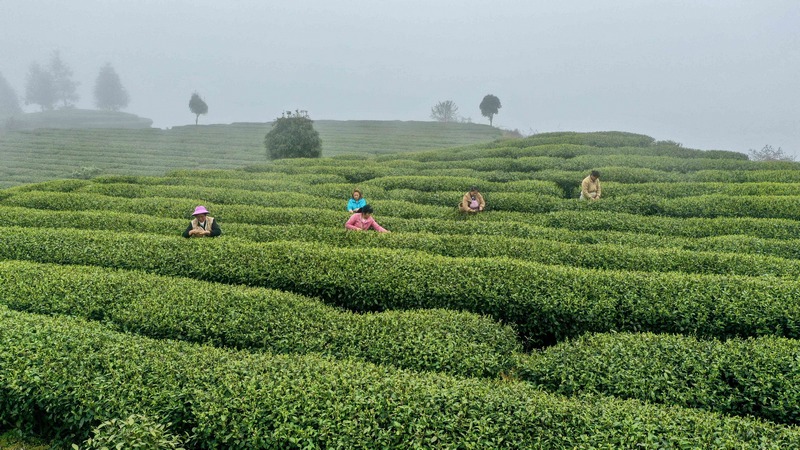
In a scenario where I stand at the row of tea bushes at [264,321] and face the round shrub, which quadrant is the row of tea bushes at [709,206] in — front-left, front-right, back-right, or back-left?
front-right

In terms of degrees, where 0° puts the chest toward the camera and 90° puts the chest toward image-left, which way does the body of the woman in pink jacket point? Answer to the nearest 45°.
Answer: approximately 0°

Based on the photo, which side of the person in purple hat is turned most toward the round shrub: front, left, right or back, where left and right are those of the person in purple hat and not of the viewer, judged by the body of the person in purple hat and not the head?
back

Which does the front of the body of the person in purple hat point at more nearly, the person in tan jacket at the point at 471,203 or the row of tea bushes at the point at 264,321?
the row of tea bushes

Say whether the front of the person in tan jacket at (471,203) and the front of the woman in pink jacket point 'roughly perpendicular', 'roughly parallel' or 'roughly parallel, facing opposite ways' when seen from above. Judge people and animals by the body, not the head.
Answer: roughly parallel

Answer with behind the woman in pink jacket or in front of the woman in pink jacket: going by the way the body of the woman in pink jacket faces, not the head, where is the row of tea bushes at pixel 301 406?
in front

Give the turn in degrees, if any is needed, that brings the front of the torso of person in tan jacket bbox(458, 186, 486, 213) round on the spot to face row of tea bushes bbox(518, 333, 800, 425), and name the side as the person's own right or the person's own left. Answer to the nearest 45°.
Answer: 0° — they already face it

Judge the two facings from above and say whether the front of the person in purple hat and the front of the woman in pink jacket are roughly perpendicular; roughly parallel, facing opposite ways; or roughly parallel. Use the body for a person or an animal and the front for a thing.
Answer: roughly parallel

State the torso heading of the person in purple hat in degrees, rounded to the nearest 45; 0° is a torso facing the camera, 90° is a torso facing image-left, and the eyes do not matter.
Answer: approximately 0°

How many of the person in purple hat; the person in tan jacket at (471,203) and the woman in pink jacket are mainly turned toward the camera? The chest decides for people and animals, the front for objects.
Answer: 3

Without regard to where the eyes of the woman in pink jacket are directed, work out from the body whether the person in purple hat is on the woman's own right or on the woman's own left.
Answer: on the woman's own right

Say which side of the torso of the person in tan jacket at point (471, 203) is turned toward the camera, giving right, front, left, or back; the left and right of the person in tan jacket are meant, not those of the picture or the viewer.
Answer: front

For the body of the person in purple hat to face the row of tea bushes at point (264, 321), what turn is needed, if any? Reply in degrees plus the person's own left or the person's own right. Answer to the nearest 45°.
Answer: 0° — they already face it

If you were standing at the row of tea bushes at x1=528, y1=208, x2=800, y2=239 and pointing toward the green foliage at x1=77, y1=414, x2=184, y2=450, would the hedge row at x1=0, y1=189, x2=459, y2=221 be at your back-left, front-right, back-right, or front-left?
front-right

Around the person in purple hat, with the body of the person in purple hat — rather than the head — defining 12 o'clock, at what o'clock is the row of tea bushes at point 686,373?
The row of tea bushes is roughly at 11 o'clock from the person in purple hat.

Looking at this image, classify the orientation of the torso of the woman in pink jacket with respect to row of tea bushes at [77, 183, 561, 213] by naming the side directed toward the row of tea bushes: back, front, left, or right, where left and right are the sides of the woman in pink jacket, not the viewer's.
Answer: back
